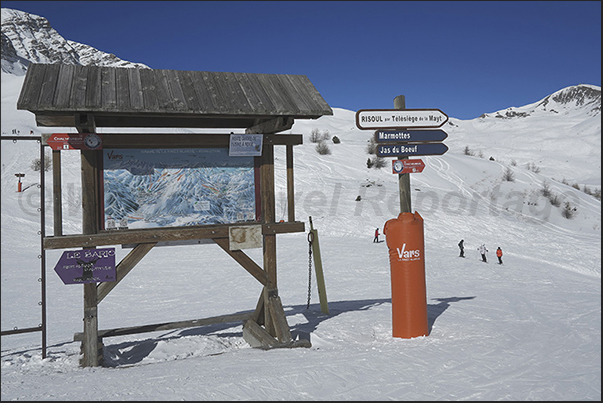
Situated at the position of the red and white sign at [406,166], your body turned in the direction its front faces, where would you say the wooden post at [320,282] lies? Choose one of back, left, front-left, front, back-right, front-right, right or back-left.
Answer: back-right

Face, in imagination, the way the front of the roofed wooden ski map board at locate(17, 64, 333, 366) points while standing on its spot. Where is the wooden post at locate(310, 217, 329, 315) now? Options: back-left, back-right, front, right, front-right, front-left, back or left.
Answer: back-left
